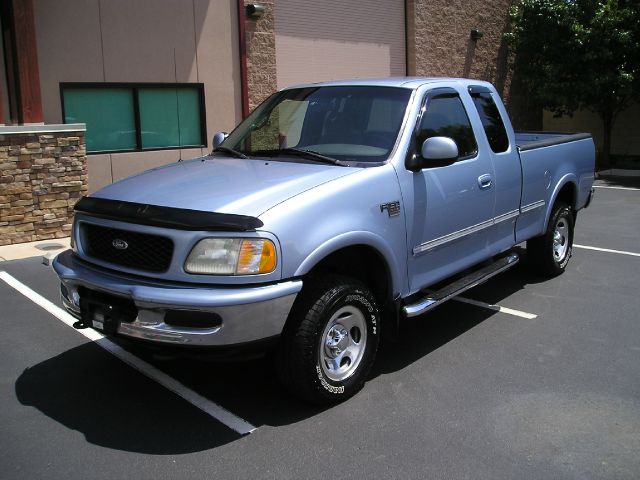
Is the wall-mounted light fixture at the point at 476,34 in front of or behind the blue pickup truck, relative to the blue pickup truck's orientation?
behind

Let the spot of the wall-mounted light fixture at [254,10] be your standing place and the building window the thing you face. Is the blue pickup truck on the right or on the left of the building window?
left

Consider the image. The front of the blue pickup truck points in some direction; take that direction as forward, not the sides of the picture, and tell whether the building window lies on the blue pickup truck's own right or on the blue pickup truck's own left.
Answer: on the blue pickup truck's own right

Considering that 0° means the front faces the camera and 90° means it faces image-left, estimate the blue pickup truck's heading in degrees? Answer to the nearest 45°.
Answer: approximately 45°

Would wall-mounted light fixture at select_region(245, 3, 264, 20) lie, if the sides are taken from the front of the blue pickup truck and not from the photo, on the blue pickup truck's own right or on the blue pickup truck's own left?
on the blue pickup truck's own right
